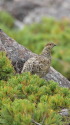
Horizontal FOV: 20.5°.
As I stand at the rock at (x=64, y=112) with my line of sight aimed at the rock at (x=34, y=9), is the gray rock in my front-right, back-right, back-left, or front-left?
front-left

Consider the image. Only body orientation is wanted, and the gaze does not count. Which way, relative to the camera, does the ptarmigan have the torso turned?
to the viewer's right

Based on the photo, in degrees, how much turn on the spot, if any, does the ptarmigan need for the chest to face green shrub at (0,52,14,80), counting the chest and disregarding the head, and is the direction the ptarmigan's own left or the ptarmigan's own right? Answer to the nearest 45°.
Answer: approximately 135° to the ptarmigan's own right

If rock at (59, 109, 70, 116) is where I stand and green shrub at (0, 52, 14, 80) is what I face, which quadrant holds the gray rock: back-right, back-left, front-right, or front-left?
front-right

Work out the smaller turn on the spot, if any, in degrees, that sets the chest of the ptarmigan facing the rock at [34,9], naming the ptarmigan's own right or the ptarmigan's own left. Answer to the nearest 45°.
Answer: approximately 90° to the ptarmigan's own left

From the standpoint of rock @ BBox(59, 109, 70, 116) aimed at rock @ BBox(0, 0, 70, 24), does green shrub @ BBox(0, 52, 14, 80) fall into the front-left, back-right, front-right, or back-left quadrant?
front-left
